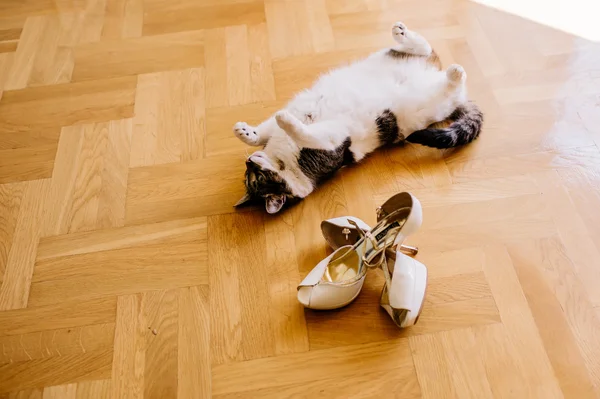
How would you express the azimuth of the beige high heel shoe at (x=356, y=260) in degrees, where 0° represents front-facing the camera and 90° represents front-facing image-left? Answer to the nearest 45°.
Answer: approximately 45°
